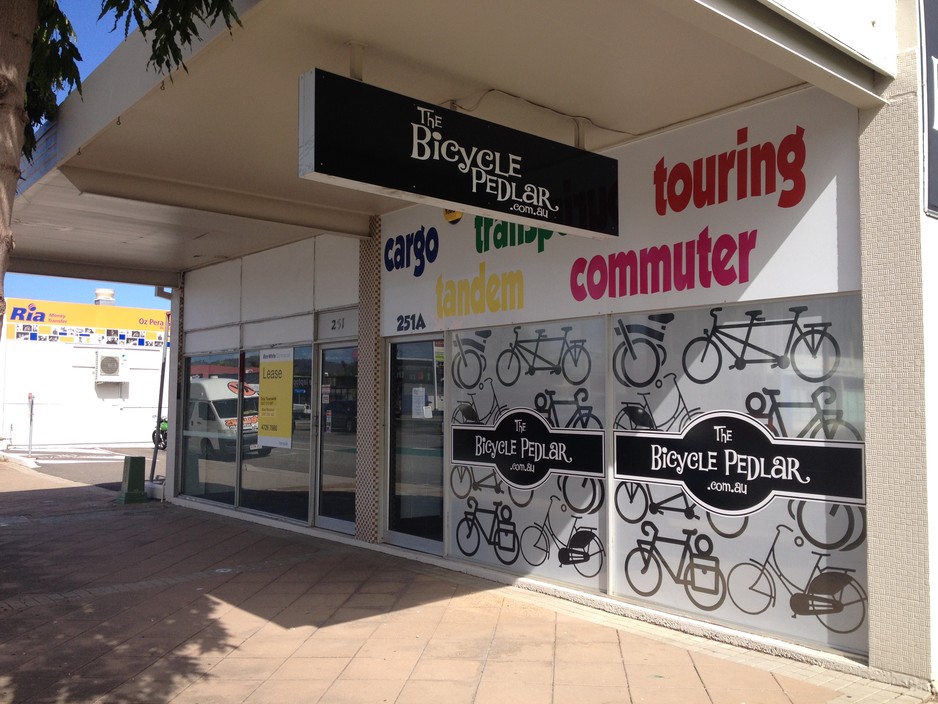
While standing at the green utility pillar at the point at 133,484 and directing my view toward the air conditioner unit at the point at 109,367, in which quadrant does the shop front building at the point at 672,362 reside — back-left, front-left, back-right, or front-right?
back-right

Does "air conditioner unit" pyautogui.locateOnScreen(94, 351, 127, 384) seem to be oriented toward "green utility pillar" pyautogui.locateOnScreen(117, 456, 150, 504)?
yes

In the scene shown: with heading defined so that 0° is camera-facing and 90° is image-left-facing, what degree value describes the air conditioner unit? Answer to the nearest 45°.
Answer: approximately 0°

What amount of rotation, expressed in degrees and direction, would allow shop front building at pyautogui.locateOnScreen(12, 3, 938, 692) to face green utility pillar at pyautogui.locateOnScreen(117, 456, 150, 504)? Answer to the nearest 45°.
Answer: approximately 90° to its right

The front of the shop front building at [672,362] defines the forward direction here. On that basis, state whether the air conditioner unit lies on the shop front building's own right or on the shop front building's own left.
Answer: on the shop front building's own right

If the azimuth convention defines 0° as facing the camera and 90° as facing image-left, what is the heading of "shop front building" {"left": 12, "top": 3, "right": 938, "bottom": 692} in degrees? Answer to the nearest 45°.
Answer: approximately 45°

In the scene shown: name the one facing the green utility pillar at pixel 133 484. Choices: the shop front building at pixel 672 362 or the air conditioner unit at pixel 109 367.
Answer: the air conditioner unit

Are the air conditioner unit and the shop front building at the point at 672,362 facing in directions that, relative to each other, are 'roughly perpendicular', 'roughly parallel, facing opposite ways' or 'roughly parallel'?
roughly perpendicular

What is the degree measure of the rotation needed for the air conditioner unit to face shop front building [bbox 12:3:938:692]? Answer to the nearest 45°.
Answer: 0° — it already faces it
